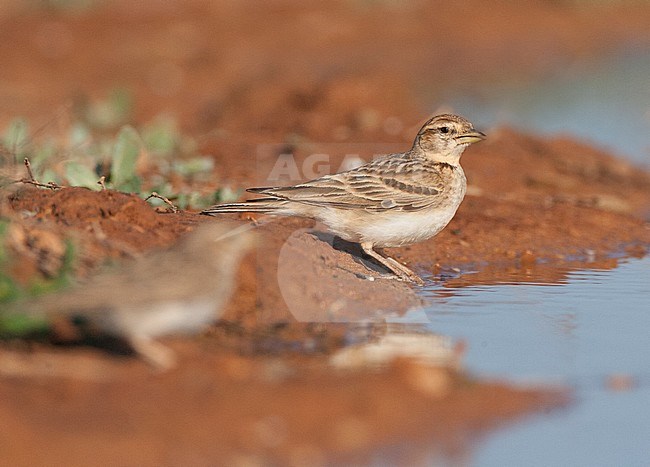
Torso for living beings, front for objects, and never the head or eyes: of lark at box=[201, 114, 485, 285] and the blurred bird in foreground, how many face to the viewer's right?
2

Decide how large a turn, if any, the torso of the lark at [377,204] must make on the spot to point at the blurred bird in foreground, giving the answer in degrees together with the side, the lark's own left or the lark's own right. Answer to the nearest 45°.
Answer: approximately 135° to the lark's own right

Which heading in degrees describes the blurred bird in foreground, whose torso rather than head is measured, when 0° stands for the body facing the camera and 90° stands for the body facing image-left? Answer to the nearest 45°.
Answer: approximately 270°

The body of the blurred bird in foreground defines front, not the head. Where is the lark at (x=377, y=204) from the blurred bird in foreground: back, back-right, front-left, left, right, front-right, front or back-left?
front-left

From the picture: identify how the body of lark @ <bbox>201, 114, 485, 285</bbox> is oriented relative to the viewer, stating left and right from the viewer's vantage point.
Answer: facing to the right of the viewer
